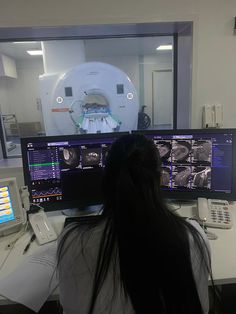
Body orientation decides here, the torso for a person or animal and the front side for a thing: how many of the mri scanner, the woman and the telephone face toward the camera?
2

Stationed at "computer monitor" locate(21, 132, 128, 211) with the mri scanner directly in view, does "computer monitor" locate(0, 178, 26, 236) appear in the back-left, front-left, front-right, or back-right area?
back-left

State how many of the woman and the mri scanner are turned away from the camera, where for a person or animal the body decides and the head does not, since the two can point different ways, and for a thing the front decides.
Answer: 1

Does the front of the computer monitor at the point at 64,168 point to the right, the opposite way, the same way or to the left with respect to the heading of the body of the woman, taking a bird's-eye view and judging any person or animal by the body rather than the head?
the opposite way

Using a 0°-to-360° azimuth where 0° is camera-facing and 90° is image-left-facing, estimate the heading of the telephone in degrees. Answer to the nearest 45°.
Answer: approximately 0°

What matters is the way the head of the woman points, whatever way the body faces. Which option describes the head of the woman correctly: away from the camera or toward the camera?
away from the camera

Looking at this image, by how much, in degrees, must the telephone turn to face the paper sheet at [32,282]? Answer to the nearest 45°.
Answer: approximately 45° to its right

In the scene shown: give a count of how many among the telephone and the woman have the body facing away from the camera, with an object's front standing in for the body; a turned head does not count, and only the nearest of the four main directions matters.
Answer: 1

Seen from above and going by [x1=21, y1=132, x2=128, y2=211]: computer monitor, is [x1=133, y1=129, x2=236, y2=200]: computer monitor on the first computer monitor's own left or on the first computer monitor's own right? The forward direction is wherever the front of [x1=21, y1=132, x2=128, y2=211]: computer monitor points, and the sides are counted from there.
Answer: on the first computer monitor's own left

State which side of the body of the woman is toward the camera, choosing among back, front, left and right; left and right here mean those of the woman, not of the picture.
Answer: back

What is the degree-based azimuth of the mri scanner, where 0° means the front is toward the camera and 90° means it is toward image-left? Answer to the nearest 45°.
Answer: approximately 0°
